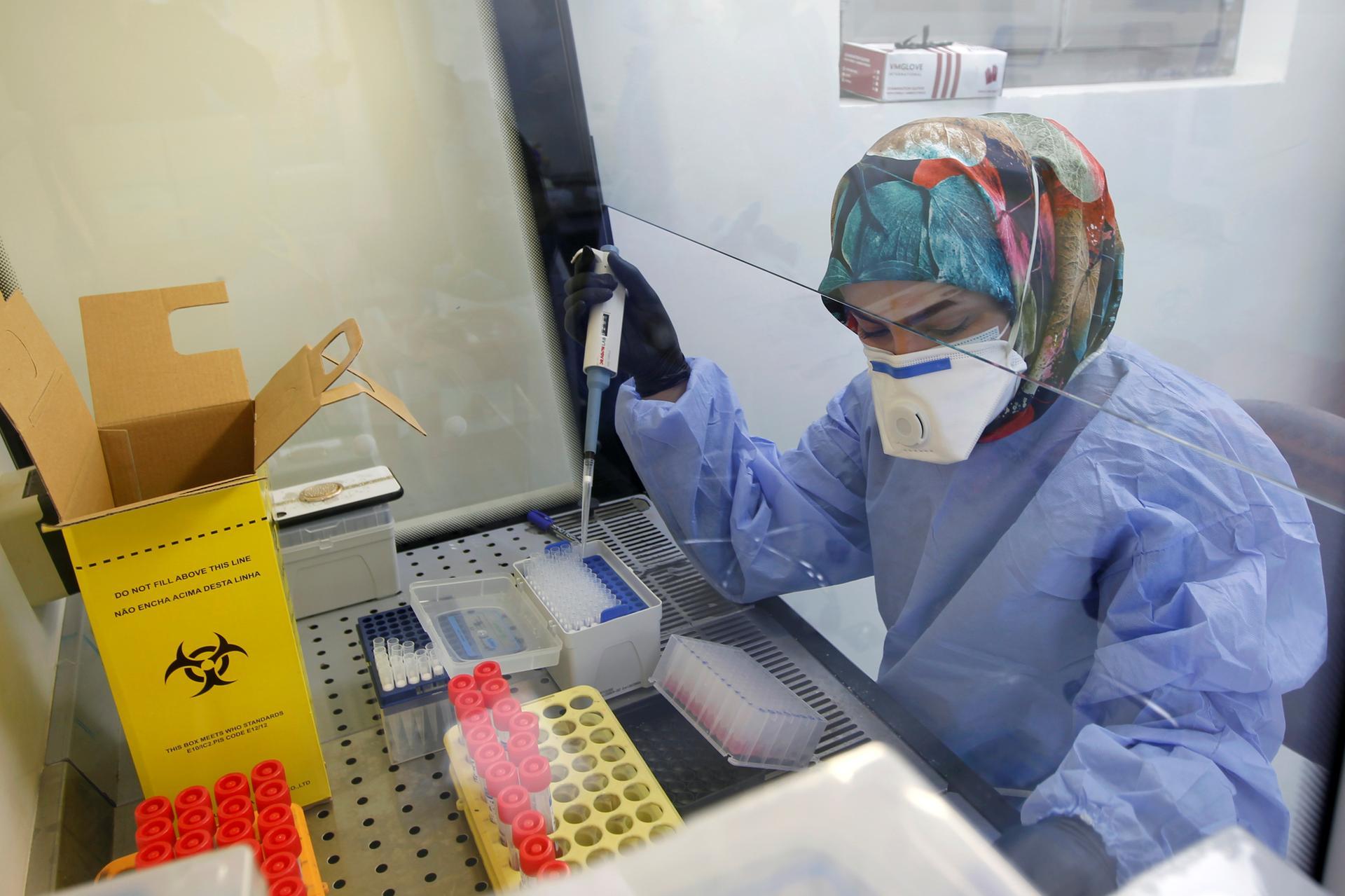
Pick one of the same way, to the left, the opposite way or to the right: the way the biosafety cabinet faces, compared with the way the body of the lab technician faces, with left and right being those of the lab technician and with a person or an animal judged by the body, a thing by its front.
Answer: the opposite way

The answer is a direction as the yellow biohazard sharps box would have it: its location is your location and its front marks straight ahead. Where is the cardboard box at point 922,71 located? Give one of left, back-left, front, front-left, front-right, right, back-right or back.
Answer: left

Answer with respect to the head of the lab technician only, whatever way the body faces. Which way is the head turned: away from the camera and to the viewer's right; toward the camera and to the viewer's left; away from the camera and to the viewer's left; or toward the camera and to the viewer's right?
toward the camera and to the viewer's left

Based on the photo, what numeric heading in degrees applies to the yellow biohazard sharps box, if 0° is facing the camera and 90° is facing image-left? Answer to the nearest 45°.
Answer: approximately 0°

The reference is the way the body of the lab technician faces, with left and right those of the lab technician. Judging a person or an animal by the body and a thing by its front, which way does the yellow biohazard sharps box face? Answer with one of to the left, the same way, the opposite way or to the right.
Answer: to the left

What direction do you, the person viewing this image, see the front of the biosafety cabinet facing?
facing away from the viewer and to the right of the viewer

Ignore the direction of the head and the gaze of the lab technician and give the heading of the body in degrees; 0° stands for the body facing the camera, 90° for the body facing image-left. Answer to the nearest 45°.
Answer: approximately 45°
